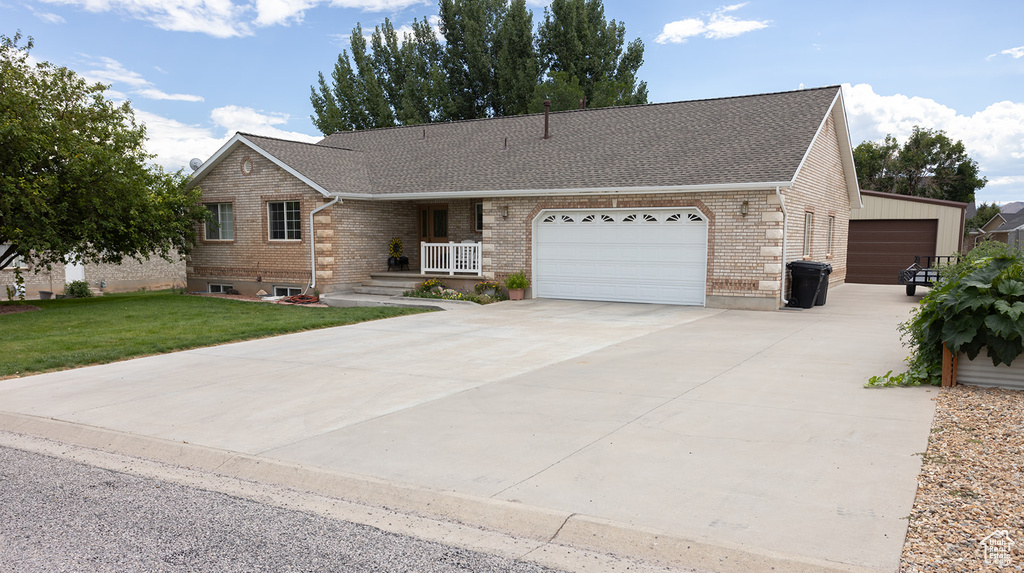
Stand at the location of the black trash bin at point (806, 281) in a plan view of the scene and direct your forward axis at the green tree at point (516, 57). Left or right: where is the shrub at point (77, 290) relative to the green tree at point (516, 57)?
left

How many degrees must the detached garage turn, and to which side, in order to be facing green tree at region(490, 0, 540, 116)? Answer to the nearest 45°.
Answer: approximately 90° to its right

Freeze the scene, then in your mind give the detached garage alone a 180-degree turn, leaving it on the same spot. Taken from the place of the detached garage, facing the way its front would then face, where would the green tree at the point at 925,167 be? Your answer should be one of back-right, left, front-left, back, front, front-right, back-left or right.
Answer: front

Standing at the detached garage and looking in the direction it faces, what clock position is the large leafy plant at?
The large leafy plant is roughly at 12 o'clock from the detached garage.

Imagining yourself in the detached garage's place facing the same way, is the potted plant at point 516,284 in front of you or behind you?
in front

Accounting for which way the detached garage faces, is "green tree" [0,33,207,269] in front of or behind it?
in front

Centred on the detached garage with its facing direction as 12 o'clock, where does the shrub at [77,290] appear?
The shrub is roughly at 2 o'clock from the detached garage.

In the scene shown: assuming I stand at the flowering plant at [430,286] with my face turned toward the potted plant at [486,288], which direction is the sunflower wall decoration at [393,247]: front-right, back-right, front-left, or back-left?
back-left

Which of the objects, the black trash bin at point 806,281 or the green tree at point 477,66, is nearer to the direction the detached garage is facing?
the black trash bin

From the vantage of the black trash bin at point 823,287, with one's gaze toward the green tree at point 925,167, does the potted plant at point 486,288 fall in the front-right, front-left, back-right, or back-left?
back-left

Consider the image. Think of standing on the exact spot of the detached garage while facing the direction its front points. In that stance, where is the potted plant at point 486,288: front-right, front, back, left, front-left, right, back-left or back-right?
front-right

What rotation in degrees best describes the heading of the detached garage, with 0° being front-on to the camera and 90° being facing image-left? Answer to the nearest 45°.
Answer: approximately 0°

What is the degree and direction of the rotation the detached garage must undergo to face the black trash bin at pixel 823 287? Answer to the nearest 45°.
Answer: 0° — it already faces it

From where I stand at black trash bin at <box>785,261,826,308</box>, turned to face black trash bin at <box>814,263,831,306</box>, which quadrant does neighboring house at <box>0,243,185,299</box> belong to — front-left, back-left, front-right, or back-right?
back-left

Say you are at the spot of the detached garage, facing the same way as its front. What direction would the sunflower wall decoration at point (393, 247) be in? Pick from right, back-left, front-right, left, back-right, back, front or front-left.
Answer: front-right
